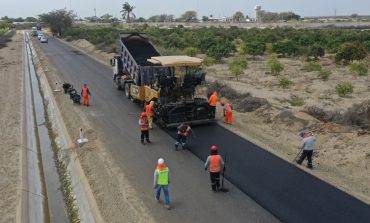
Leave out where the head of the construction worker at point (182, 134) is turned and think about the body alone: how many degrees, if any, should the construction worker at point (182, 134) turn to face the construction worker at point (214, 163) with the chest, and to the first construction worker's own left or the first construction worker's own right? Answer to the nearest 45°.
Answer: approximately 90° to the first construction worker's own right

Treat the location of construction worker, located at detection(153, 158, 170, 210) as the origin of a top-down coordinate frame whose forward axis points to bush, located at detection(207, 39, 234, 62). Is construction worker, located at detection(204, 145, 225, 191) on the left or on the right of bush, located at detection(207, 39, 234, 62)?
right

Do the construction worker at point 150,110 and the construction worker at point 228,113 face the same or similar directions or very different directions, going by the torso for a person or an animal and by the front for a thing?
very different directions

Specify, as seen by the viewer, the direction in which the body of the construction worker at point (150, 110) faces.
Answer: to the viewer's right

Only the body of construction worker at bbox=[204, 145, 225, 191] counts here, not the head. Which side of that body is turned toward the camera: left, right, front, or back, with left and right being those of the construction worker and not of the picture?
back

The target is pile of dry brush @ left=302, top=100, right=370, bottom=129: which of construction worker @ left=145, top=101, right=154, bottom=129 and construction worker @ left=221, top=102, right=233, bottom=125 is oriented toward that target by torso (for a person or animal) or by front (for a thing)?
construction worker @ left=145, top=101, right=154, bottom=129

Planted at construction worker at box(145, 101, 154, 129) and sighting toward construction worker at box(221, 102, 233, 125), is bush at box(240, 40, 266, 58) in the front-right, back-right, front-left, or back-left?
front-left

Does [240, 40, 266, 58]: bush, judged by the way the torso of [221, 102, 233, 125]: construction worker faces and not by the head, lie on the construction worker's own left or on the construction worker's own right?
on the construction worker's own right

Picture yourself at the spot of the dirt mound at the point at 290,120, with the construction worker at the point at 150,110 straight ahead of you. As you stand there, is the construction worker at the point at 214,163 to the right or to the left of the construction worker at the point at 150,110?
left

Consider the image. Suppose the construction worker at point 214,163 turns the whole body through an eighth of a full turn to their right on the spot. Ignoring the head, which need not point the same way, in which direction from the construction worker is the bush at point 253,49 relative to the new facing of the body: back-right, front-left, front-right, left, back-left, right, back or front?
front-left

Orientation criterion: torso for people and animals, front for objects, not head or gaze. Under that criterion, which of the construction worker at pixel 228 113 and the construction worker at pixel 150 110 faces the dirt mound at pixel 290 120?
the construction worker at pixel 150 110

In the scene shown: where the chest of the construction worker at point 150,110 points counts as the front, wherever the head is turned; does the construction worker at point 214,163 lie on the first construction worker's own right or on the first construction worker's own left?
on the first construction worker's own right

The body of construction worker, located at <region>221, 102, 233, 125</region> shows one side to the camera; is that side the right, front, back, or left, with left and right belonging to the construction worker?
left

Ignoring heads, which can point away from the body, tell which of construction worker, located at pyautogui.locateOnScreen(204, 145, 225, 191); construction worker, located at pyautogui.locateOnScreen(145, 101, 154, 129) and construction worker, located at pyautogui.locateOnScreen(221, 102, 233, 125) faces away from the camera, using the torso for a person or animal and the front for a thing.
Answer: construction worker, located at pyautogui.locateOnScreen(204, 145, 225, 191)
